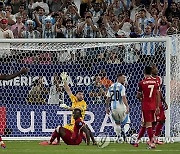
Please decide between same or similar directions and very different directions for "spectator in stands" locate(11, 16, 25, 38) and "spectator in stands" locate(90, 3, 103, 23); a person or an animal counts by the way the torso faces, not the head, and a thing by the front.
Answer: same or similar directions

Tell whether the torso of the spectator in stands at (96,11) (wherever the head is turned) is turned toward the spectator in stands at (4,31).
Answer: no

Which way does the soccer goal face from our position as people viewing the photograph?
facing the viewer

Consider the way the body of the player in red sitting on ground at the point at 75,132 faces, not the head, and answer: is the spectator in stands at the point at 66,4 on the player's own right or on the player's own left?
on the player's own right

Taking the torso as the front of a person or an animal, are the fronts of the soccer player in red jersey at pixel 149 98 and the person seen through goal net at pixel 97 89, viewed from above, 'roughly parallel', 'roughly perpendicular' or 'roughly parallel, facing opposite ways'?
roughly parallel, facing opposite ways

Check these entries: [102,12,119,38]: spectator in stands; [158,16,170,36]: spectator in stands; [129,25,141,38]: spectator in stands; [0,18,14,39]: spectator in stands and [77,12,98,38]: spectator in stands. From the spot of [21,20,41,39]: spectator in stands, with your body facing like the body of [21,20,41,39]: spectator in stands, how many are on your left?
4

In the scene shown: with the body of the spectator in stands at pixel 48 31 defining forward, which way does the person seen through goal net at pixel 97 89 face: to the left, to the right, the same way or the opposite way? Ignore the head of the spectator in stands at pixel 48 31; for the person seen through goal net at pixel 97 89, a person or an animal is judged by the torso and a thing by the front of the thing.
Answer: the same way

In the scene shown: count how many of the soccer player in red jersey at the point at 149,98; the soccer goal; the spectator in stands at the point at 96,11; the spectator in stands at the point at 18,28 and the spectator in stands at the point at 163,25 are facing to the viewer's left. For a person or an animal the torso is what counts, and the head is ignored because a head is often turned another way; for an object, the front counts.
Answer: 0

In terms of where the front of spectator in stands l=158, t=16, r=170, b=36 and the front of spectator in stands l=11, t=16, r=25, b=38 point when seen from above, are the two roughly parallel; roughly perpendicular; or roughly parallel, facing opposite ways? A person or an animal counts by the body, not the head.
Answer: roughly parallel

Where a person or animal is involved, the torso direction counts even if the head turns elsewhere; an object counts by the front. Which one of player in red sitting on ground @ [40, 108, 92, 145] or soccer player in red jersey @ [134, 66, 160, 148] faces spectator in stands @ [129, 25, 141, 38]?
the soccer player in red jersey

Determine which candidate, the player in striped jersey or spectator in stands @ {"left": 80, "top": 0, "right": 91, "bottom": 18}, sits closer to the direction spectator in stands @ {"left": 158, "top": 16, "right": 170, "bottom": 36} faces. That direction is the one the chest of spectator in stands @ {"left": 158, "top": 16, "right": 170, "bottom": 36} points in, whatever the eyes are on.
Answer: the player in striped jersey

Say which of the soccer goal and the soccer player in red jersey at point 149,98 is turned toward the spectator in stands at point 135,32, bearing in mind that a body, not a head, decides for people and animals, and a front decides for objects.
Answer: the soccer player in red jersey

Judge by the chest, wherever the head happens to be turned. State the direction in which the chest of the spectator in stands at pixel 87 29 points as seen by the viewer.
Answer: toward the camera

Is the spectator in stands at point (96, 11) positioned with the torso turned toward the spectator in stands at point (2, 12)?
no

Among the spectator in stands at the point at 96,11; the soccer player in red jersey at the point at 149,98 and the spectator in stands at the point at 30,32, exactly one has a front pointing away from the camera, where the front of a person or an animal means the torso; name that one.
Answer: the soccer player in red jersey

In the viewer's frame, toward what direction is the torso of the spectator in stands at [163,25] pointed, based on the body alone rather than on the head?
toward the camera

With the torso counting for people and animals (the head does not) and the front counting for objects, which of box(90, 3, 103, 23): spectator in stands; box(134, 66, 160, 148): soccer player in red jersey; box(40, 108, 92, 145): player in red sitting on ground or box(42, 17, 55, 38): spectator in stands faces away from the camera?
the soccer player in red jersey

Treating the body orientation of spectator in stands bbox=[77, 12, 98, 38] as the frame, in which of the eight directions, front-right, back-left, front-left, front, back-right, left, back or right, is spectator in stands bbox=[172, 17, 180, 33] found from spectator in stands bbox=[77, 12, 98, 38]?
left
